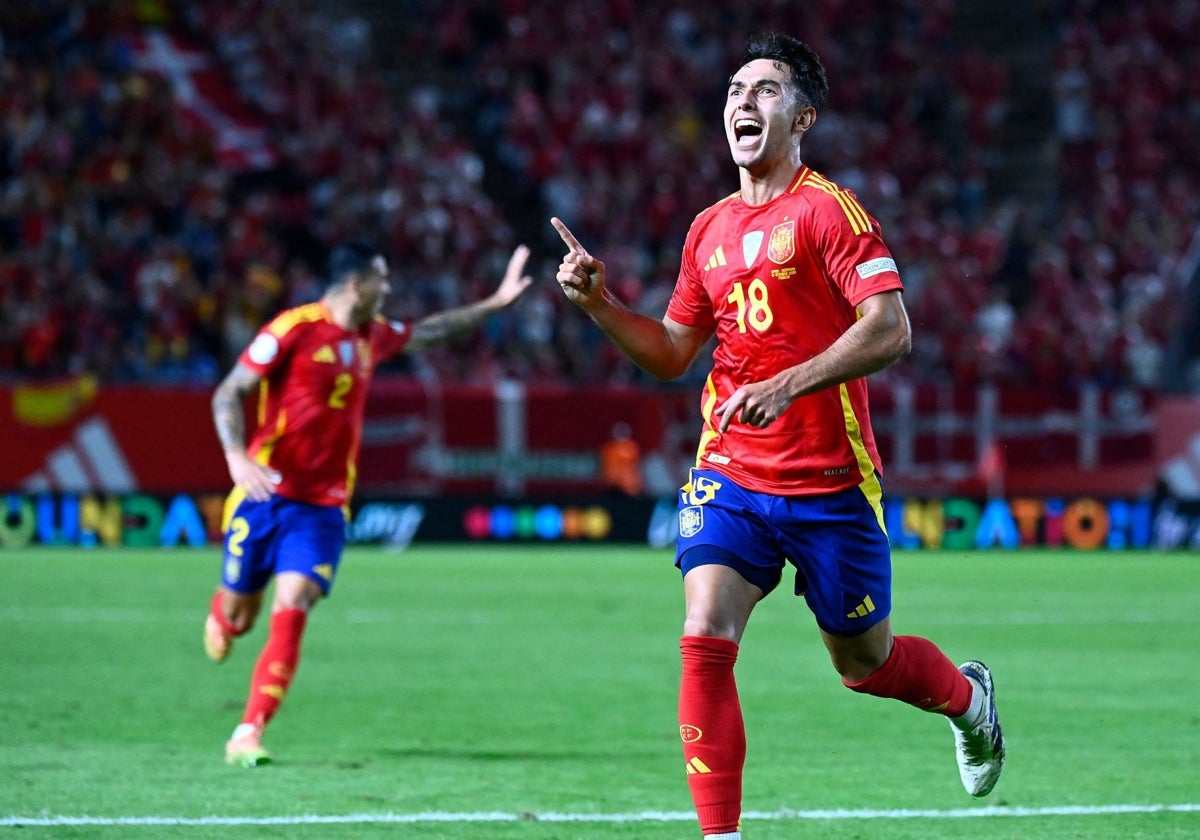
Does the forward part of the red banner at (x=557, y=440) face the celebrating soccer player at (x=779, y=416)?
yes

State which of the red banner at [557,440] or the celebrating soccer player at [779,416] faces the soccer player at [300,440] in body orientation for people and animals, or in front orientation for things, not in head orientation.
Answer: the red banner

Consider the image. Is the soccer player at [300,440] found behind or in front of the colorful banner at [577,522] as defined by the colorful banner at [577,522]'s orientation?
in front

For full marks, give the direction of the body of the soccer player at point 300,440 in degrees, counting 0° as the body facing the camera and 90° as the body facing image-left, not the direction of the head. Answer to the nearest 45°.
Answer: approximately 315°

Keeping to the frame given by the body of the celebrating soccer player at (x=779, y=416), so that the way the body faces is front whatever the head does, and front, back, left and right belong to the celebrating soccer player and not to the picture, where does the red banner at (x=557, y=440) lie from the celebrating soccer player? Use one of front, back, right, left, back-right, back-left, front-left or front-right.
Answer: back-right

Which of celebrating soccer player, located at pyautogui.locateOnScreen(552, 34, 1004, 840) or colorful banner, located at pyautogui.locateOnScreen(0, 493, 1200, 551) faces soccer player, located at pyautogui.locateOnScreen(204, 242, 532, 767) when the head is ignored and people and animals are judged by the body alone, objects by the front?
the colorful banner

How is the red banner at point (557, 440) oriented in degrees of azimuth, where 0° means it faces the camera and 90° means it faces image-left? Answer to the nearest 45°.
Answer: approximately 0°

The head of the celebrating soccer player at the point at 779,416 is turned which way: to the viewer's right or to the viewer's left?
to the viewer's left

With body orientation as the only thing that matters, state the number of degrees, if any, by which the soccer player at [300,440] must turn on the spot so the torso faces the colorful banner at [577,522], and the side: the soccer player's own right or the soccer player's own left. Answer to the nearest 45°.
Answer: approximately 135° to the soccer player's own left

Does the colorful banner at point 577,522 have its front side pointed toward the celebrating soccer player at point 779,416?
yes

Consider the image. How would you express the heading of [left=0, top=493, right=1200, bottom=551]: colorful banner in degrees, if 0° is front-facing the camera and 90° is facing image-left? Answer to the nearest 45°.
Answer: approximately 0°

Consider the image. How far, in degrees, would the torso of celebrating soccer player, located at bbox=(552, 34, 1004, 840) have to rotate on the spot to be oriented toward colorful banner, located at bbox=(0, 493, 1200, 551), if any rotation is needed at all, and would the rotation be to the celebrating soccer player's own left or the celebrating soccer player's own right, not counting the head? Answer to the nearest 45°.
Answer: approximately 135° to the celebrating soccer player's own right

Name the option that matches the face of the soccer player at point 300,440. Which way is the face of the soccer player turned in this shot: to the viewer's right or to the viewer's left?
to the viewer's right
